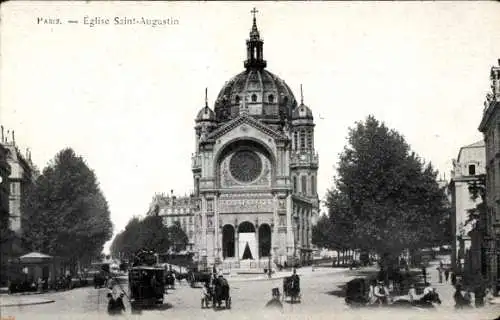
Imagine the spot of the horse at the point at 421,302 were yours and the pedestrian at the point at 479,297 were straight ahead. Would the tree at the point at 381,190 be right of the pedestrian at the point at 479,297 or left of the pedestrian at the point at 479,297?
left

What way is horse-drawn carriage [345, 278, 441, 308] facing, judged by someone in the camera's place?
facing to the right of the viewer

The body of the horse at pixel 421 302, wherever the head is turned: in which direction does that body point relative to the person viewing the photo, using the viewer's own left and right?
facing to the right of the viewer

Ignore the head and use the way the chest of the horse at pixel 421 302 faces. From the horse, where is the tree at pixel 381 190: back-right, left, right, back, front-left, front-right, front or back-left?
left

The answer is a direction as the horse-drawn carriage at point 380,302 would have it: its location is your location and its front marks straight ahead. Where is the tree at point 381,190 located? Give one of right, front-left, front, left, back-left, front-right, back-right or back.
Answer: left

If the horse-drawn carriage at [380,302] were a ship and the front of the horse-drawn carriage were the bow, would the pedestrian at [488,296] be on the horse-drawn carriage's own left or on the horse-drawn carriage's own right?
on the horse-drawn carriage's own left

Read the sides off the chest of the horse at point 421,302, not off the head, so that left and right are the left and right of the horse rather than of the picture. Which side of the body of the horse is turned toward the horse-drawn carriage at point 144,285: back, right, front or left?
back

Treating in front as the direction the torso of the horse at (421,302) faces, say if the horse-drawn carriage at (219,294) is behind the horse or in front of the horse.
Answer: behind

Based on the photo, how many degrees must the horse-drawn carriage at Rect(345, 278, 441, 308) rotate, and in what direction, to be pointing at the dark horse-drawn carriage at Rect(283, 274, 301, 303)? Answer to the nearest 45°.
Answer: approximately 135° to its left
